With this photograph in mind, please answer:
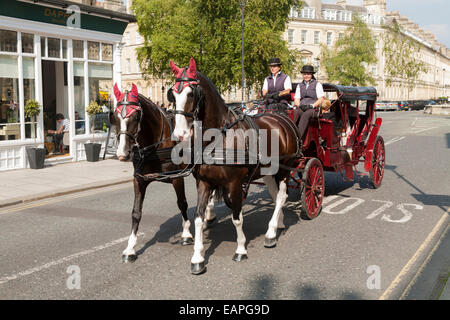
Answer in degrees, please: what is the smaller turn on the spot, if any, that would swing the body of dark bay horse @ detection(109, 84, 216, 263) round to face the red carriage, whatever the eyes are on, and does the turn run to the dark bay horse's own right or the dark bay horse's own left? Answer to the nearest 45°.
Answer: approximately 180°

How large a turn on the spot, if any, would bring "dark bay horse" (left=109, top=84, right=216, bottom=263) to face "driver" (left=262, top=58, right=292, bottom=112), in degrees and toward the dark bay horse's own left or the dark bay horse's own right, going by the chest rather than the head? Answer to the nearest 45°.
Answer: approximately 180°

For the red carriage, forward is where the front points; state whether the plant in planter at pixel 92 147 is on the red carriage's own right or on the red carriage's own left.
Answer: on the red carriage's own right

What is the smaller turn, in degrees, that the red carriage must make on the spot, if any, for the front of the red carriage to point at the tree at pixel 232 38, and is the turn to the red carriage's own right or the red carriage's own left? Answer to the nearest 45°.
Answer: approximately 135° to the red carriage's own right

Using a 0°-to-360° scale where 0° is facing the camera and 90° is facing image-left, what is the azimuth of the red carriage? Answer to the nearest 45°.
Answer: approximately 45°

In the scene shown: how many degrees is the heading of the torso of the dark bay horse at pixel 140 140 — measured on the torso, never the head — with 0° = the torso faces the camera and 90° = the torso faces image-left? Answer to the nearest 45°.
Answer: approximately 45°

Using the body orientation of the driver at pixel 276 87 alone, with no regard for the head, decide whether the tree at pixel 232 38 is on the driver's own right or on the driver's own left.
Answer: on the driver's own right

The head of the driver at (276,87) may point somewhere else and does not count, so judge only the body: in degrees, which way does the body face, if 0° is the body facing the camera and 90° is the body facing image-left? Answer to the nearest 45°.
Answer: approximately 45°

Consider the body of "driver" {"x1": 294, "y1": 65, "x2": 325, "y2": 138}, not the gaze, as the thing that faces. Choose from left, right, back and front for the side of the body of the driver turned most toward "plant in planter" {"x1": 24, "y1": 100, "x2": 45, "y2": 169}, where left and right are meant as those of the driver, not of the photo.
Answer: right

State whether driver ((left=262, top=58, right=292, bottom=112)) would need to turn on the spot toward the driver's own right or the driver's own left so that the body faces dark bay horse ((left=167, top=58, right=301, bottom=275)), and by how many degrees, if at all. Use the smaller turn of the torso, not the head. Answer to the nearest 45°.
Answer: approximately 45° to the driver's own left

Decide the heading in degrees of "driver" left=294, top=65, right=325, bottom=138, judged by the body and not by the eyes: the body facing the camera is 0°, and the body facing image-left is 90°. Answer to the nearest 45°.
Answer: approximately 45°

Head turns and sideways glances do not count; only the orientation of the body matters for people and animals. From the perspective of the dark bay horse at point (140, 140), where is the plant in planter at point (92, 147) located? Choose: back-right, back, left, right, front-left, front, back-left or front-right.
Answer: back-right
